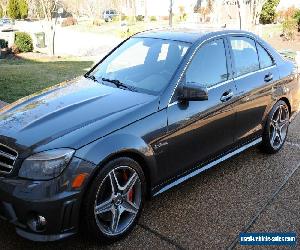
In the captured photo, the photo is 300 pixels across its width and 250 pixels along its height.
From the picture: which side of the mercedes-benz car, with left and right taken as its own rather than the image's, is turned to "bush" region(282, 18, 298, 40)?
back

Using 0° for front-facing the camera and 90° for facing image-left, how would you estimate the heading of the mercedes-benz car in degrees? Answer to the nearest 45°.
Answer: approximately 45°

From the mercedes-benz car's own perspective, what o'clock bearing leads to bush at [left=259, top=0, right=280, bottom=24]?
The bush is roughly at 5 o'clock from the mercedes-benz car.

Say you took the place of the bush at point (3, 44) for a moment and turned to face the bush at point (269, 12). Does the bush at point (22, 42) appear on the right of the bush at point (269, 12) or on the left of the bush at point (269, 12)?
right

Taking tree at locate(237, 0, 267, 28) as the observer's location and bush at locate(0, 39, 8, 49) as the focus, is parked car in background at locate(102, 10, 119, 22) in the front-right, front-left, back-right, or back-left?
front-right

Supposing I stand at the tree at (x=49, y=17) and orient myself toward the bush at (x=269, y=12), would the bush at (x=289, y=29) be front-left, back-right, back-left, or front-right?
front-right

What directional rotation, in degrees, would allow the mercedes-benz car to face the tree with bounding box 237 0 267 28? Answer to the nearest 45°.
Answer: approximately 135° to its right

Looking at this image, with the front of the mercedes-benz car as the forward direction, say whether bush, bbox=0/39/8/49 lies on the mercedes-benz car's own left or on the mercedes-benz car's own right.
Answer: on the mercedes-benz car's own right

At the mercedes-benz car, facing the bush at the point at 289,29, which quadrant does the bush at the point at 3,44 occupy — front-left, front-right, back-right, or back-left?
front-left

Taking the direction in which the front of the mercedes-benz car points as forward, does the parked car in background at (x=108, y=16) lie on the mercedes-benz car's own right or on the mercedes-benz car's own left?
on the mercedes-benz car's own right

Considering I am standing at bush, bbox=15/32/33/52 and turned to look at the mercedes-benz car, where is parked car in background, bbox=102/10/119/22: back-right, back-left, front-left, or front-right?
back-left

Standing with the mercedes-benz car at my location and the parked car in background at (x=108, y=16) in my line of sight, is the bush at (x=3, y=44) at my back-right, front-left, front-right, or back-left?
front-left

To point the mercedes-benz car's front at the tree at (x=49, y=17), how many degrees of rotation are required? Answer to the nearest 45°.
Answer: approximately 135° to its right
